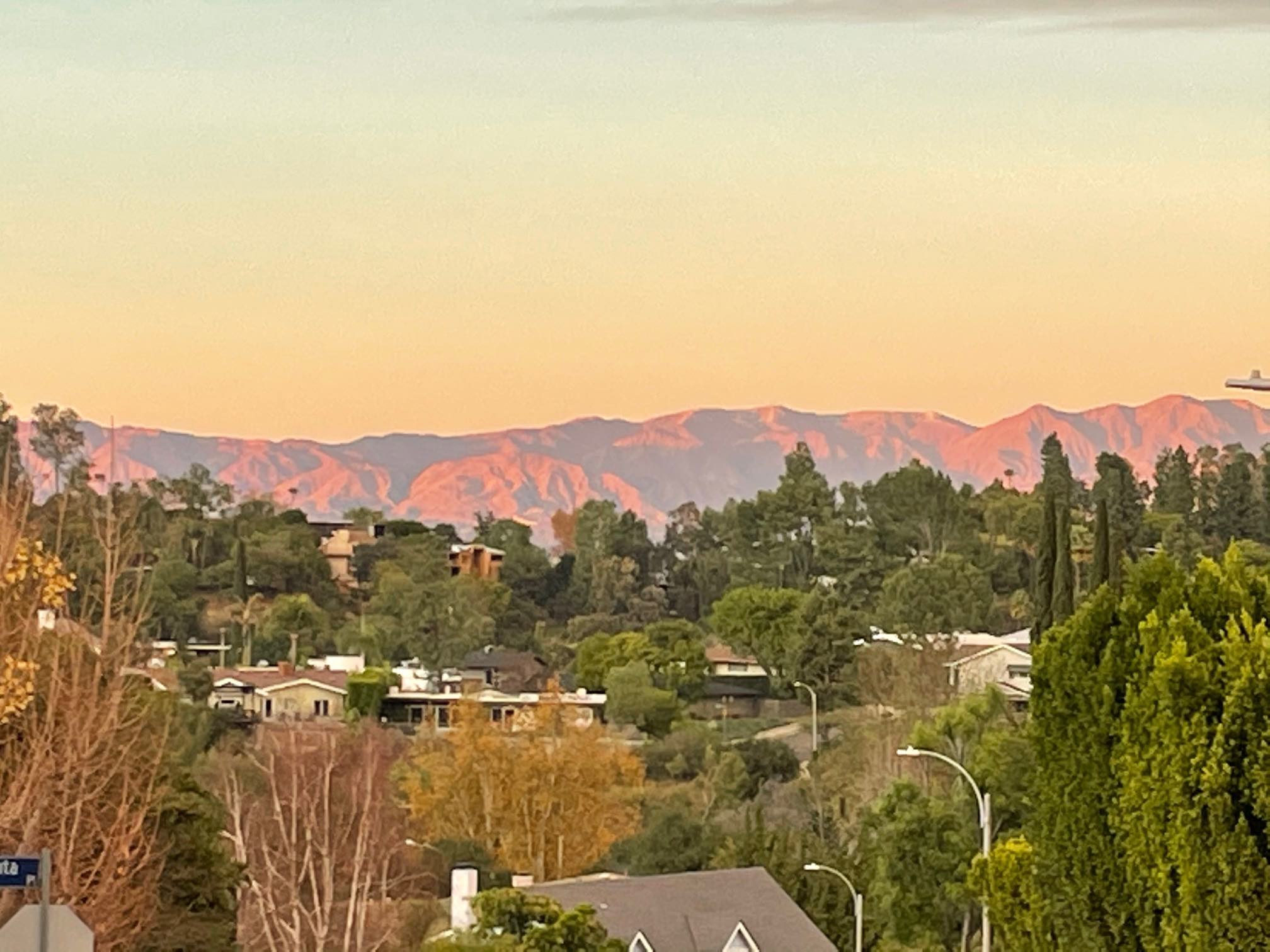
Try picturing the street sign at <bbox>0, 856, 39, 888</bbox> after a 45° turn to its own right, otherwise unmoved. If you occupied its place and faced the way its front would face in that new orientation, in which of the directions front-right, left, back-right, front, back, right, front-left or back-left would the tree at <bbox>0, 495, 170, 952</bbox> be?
back-right

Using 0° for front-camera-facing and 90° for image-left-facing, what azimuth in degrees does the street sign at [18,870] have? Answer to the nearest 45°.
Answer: approximately 0°
